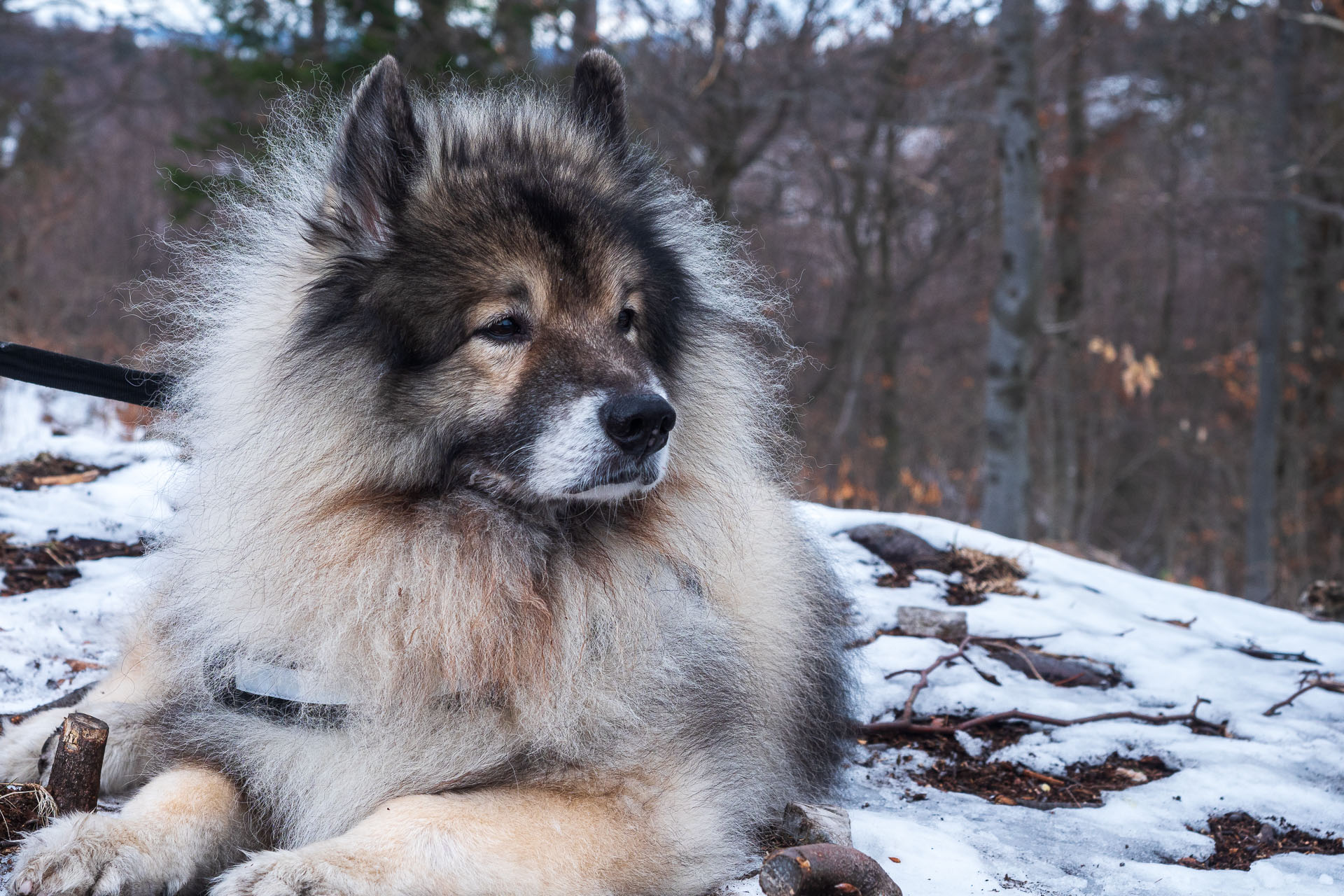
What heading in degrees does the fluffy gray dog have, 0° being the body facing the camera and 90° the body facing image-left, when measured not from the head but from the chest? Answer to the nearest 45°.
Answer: approximately 45°

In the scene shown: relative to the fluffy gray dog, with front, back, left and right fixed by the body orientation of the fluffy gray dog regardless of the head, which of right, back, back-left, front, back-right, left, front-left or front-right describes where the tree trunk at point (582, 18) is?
back-right

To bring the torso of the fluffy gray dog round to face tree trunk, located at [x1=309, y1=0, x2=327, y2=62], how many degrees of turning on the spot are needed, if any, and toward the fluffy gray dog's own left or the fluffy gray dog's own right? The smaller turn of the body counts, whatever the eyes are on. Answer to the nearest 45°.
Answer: approximately 135° to the fluffy gray dog's own right

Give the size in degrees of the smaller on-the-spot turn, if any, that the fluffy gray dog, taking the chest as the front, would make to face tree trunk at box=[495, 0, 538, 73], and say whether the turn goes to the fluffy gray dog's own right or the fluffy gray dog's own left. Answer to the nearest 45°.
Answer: approximately 135° to the fluffy gray dog's own right

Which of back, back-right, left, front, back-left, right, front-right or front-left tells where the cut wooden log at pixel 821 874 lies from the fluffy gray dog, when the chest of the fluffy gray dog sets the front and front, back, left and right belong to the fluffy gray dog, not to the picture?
left

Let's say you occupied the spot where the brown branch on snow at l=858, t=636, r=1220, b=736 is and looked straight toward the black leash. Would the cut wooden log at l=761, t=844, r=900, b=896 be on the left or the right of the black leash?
left

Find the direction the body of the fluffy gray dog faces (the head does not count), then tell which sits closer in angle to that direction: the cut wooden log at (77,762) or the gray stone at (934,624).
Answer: the cut wooden log

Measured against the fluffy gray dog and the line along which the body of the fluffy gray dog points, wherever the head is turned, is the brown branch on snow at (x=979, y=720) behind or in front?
behind

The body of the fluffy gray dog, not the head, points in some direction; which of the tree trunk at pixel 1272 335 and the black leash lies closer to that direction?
the black leash
